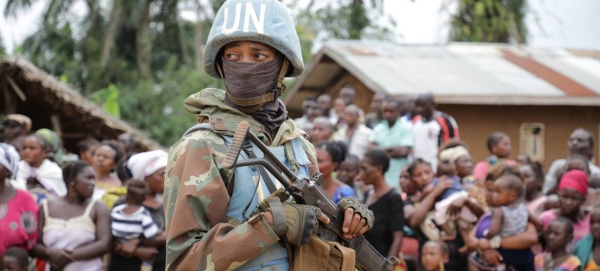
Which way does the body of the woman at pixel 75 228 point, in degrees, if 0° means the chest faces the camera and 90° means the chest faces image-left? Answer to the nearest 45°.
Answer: approximately 0°

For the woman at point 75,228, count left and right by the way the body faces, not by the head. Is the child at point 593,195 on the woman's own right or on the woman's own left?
on the woman's own left

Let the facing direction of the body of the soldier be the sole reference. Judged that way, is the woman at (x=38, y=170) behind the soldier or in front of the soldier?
behind

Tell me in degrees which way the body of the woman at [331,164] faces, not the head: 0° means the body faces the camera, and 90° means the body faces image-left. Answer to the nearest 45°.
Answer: approximately 45°

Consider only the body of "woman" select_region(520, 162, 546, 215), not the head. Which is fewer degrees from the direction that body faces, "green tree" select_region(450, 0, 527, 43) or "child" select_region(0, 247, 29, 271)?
the child

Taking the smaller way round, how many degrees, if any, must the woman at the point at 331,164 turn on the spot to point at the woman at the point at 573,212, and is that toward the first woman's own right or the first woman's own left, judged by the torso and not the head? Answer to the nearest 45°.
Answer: approximately 135° to the first woman's own left

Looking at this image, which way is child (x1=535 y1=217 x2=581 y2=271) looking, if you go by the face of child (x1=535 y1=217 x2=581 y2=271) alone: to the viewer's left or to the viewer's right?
to the viewer's left
